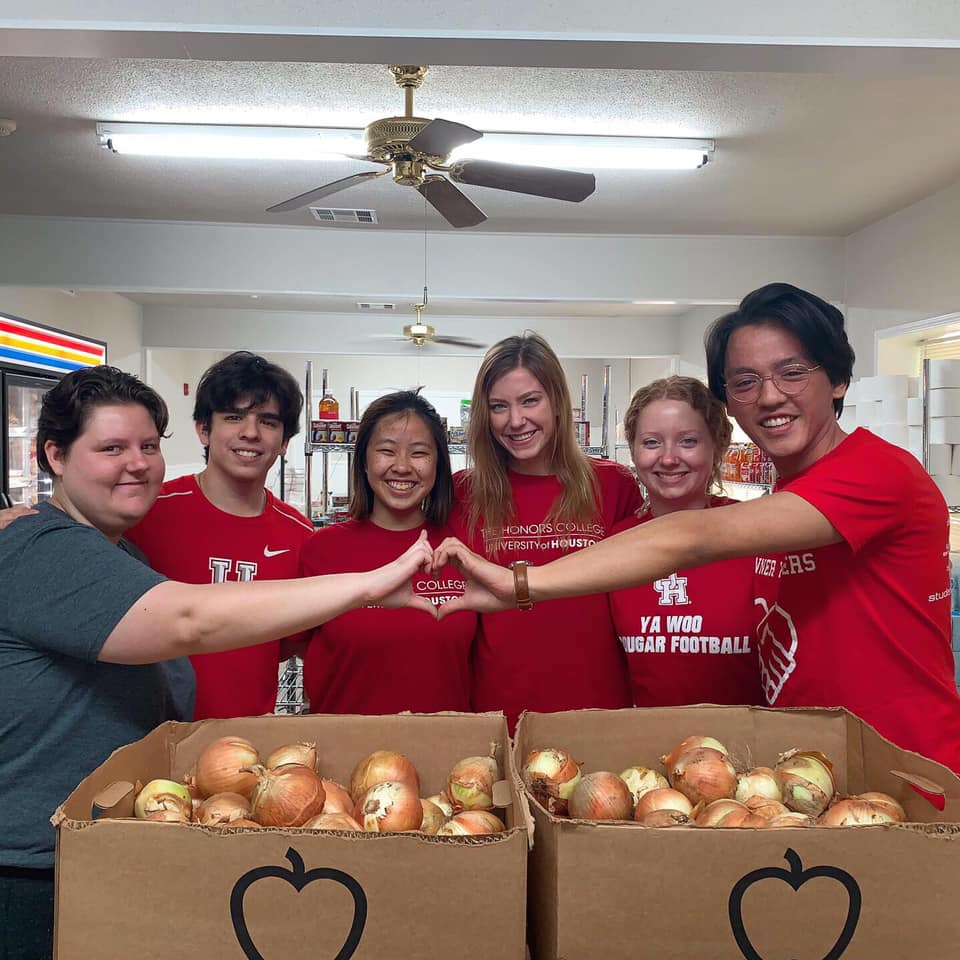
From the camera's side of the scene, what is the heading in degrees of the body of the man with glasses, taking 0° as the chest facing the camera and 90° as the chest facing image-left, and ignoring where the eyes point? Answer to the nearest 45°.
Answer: approximately 45°

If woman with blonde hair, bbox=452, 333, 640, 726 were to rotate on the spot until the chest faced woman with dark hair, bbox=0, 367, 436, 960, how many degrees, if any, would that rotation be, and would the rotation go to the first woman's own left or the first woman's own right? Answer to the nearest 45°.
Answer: approximately 45° to the first woman's own right

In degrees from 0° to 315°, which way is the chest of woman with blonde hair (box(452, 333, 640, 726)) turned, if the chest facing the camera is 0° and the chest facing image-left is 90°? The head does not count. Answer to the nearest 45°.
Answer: approximately 0°

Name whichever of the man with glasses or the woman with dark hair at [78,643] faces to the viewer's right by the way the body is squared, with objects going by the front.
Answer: the woman with dark hair

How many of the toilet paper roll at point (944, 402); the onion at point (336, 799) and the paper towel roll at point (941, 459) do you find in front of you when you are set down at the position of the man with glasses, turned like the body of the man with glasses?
1

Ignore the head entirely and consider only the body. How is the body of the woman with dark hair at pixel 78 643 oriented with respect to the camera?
to the viewer's right

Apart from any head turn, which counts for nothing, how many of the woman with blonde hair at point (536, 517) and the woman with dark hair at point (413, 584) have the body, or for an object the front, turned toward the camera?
2

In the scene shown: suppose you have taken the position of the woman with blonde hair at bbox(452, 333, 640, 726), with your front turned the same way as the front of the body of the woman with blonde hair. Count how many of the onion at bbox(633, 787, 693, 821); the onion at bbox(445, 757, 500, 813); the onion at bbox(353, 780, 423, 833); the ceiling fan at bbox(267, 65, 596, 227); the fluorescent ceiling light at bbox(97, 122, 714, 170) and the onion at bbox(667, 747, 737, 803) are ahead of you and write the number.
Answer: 4

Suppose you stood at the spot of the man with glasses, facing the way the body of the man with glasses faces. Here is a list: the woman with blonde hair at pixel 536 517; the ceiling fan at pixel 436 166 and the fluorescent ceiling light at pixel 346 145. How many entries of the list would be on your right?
3

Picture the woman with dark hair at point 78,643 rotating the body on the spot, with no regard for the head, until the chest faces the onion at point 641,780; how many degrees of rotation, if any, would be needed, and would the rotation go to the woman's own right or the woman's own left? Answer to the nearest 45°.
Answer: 0° — they already face it

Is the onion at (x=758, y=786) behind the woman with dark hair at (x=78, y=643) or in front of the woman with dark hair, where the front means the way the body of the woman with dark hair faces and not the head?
in front
